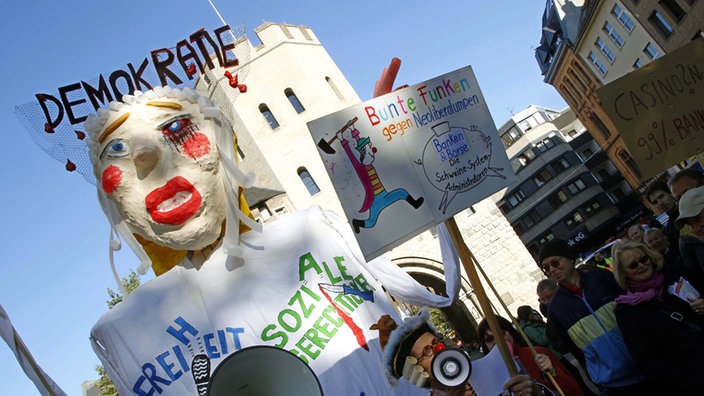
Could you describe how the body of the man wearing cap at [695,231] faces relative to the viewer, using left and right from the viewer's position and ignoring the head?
facing to the left of the viewer

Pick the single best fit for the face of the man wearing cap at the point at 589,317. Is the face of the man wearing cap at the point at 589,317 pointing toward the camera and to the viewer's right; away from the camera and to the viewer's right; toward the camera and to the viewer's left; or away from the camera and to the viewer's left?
toward the camera and to the viewer's left

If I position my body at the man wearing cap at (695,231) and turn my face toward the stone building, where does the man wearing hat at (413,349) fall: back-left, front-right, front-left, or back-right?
back-left

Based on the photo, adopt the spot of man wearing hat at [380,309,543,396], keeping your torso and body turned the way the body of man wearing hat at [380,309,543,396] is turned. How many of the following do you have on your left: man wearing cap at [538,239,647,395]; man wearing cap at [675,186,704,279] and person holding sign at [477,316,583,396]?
3

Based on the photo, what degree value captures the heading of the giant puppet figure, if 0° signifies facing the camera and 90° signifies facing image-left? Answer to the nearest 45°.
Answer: approximately 0°
